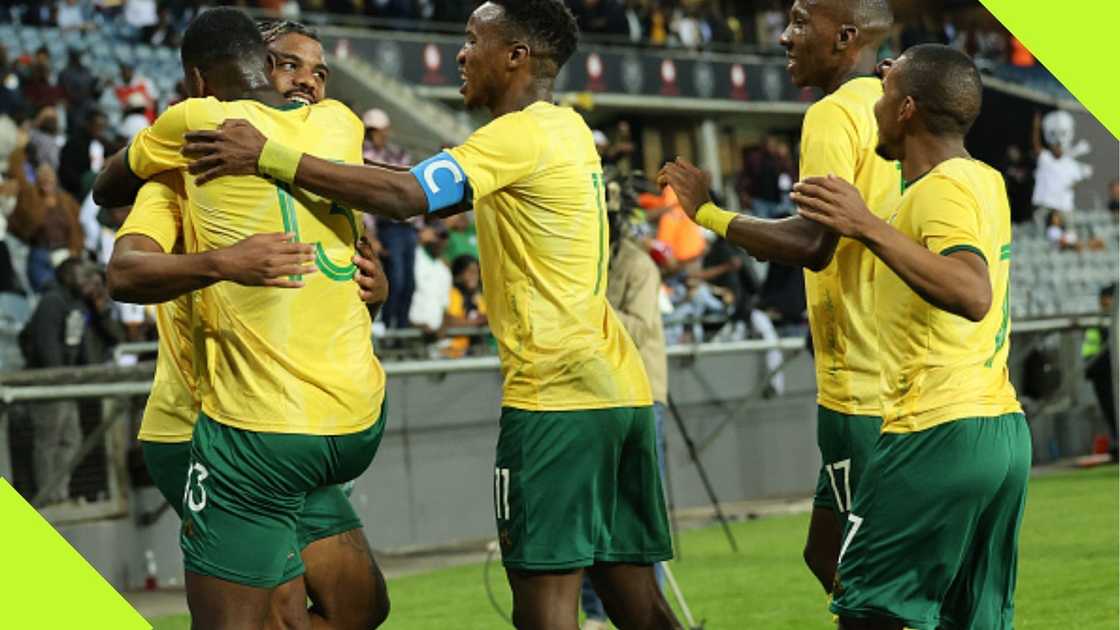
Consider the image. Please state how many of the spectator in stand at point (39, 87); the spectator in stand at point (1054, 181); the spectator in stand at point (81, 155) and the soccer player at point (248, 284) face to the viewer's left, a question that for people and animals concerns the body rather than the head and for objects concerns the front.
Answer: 0

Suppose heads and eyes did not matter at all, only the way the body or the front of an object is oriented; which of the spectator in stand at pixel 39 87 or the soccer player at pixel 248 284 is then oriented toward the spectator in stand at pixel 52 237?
the spectator in stand at pixel 39 87

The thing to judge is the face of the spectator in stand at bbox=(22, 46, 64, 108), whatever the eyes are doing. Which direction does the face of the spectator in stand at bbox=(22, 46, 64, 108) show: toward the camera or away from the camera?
toward the camera

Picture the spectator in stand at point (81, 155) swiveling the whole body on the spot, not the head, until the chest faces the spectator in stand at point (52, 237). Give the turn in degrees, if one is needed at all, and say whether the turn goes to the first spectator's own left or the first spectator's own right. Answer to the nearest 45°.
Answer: approximately 45° to the first spectator's own right

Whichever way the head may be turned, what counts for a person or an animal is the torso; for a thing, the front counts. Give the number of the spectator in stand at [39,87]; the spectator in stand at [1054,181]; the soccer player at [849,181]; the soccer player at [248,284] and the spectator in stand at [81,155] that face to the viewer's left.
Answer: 1

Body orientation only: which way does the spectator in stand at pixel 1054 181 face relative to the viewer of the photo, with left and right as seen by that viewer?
facing the viewer

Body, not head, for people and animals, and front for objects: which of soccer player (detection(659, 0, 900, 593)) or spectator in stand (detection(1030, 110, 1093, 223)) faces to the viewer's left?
the soccer player

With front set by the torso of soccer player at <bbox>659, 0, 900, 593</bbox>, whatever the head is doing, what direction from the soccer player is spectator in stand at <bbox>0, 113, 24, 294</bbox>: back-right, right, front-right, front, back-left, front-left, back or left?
front-right

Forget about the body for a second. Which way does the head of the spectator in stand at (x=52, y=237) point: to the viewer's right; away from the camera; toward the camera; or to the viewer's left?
toward the camera

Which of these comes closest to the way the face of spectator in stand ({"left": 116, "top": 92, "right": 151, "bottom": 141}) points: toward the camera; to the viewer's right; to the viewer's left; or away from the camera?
toward the camera

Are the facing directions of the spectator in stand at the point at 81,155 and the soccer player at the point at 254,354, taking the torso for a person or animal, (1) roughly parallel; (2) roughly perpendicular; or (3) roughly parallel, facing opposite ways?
roughly parallel, facing opposite ways

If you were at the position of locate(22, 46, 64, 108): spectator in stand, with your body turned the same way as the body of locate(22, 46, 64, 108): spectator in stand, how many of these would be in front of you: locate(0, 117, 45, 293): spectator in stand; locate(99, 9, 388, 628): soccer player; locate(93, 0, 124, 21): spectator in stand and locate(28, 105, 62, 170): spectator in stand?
3

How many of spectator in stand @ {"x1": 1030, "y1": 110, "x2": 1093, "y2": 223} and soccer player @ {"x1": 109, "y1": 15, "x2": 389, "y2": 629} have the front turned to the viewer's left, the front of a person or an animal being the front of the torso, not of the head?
0

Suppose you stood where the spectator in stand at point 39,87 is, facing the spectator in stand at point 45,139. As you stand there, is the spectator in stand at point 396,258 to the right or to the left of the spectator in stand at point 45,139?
left

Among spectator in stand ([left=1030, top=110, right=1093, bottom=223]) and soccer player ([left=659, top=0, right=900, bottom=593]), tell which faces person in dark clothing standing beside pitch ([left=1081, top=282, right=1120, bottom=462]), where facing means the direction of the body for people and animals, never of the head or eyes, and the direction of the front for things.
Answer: spectator in stand ([left=1030, top=110, right=1093, bottom=223])
